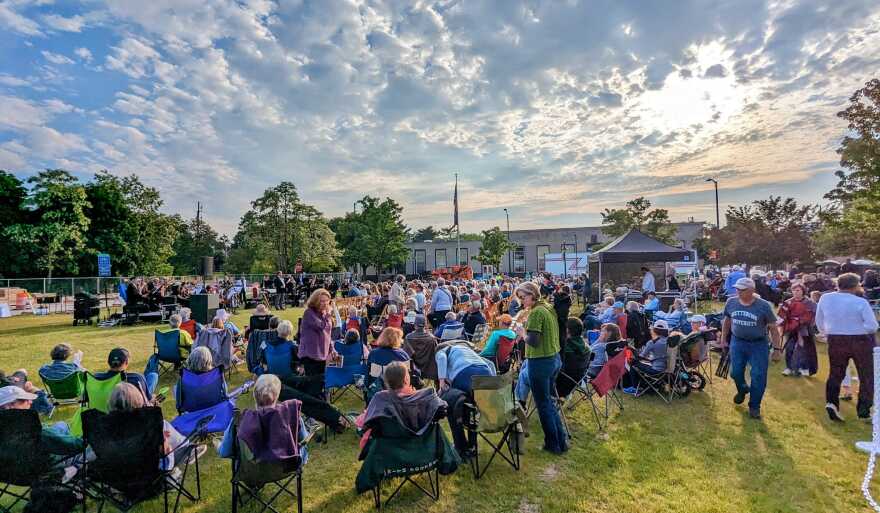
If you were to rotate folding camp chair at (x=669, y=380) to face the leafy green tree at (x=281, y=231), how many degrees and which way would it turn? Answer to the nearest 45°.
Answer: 0° — it already faces it

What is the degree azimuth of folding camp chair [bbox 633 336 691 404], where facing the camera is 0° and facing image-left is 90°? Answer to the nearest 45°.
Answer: approximately 135°

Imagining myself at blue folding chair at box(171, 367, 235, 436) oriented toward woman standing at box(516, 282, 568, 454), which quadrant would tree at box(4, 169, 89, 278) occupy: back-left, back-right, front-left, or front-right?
back-left

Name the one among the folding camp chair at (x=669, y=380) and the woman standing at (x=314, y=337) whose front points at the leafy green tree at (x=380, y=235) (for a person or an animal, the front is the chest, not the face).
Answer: the folding camp chair

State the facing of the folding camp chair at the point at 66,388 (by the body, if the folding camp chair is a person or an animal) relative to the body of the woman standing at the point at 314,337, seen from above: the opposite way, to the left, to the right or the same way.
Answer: the opposite way

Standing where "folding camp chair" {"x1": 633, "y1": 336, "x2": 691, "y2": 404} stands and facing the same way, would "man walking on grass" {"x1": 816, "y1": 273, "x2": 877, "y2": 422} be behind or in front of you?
behind

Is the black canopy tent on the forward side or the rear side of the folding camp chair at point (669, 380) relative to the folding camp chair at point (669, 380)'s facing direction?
on the forward side

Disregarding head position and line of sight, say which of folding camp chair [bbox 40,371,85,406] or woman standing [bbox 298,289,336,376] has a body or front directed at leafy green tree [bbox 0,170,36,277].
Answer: the folding camp chair

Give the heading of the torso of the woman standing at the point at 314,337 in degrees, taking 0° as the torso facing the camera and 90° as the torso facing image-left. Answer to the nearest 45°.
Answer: approximately 315°

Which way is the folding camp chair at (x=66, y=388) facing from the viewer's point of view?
away from the camera

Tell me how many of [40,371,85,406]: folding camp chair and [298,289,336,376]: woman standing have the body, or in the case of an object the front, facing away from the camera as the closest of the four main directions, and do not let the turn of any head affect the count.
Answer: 1

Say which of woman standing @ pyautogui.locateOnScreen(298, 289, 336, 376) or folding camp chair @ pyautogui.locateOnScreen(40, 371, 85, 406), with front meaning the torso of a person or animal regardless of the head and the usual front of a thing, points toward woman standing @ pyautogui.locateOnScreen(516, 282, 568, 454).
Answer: woman standing @ pyautogui.locateOnScreen(298, 289, 336, 376)

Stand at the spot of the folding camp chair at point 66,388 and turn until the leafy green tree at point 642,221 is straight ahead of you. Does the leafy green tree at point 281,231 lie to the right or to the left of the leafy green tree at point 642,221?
left

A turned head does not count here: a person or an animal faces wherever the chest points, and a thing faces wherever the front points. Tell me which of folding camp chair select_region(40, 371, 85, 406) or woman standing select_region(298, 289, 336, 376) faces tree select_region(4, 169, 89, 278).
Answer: the folding camp chair

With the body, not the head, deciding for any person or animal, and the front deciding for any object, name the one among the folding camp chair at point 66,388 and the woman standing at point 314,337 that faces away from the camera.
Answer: the folding camp chair
